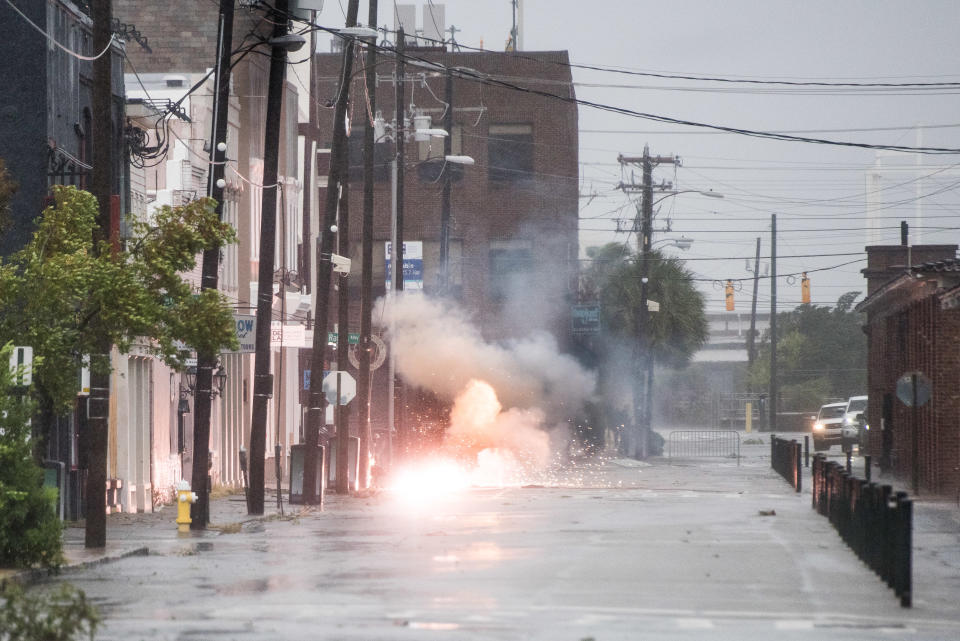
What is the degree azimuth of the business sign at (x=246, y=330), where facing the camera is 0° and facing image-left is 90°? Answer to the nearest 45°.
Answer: approximately 0°

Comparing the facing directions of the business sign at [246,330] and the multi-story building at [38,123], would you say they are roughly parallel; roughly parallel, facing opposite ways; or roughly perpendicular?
roughly perpendicular

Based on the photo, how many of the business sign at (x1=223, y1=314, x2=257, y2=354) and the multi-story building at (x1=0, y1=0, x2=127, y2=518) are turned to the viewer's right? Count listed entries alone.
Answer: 1

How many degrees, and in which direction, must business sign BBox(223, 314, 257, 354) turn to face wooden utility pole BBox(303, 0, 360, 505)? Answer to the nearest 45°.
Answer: approximately 135° to its left

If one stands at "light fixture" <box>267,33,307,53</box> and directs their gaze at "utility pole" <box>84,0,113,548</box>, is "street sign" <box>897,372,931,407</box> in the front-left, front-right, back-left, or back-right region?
back-left

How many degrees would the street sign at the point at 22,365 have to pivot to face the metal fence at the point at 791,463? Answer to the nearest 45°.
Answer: approximately 135° to its left

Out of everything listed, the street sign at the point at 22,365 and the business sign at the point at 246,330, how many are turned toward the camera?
2

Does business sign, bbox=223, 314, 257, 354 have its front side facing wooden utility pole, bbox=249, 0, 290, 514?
yes

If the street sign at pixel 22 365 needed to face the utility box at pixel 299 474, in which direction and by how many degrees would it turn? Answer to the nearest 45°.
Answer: approximately 180°

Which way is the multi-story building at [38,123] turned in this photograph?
to the viewer's right
